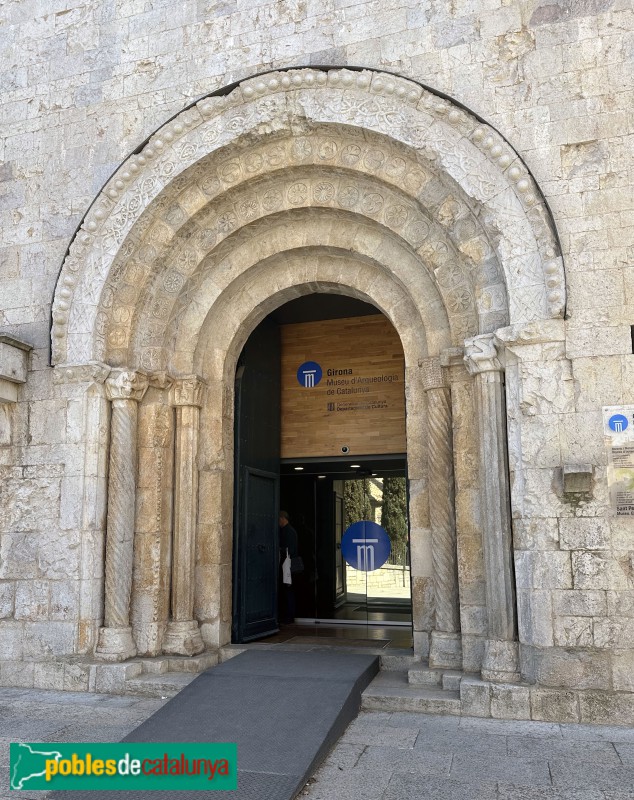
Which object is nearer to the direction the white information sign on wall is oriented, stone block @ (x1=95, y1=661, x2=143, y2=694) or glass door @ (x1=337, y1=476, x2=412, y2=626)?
the stone block

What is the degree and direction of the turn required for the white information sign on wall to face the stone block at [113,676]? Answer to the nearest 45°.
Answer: approximately 90° to its right

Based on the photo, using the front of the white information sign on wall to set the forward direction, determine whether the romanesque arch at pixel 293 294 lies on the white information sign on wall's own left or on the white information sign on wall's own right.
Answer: on the white information sign on wall's own right

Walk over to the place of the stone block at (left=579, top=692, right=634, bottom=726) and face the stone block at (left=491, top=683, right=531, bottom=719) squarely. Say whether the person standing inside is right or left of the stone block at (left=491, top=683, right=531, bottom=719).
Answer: right

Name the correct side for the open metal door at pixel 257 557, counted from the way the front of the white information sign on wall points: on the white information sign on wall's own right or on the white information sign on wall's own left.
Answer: on the white information sign on wall's own right

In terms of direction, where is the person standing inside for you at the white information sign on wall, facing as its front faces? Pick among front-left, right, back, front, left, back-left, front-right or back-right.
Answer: back-right

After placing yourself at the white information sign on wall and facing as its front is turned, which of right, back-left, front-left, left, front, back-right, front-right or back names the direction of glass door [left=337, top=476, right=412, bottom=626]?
back-right

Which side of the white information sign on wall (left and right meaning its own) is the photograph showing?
front
